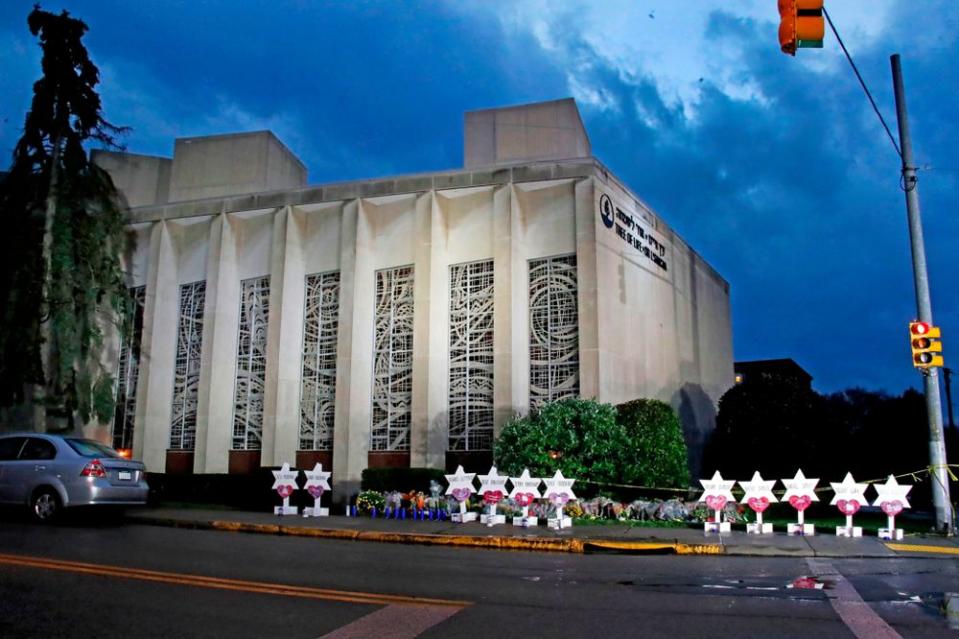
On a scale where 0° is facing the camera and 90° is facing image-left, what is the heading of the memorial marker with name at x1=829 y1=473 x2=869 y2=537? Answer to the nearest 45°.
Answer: approximately 0°

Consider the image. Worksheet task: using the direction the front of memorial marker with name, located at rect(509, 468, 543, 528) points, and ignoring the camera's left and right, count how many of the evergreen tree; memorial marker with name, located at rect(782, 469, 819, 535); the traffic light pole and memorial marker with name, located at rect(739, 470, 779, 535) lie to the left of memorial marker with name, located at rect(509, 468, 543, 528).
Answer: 3

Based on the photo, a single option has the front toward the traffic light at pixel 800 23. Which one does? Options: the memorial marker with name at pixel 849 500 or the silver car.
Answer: the memorial marker with name

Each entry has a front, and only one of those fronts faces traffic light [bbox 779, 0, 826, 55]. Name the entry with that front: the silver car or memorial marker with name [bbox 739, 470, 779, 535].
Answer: the memorial marker with name

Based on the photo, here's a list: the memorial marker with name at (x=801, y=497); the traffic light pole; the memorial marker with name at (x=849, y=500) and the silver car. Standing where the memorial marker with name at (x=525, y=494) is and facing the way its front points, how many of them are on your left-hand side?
3

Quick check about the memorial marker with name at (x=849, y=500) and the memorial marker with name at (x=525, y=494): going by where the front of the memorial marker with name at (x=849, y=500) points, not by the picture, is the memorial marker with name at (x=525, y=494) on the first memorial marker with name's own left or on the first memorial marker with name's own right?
on the first memorial marker with name's own right

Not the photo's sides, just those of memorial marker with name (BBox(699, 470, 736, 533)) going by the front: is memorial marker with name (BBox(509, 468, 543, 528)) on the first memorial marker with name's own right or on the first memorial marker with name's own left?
on the first memorial marker with name's own right

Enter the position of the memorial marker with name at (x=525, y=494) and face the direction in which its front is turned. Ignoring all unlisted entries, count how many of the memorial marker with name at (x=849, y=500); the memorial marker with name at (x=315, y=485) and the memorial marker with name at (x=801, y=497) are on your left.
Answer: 2

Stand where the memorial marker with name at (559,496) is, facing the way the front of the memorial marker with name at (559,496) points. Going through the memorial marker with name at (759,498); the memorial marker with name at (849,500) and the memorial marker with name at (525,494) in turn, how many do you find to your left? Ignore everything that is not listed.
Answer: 2

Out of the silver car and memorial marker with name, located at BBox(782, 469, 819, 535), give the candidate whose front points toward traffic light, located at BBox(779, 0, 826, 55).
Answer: the memorial marker with name

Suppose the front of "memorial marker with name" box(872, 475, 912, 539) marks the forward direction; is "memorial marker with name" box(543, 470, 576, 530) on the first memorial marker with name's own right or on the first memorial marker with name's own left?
on the first memorial marker with name's own right

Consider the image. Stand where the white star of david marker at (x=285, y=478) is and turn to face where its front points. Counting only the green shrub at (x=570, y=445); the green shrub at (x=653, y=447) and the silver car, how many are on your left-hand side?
2

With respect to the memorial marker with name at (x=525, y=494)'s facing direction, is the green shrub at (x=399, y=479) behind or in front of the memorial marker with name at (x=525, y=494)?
behind

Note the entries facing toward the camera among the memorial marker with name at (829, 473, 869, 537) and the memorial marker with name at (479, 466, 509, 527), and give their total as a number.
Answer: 2

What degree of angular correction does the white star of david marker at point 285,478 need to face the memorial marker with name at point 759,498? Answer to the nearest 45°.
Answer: approximately 45° to its left
